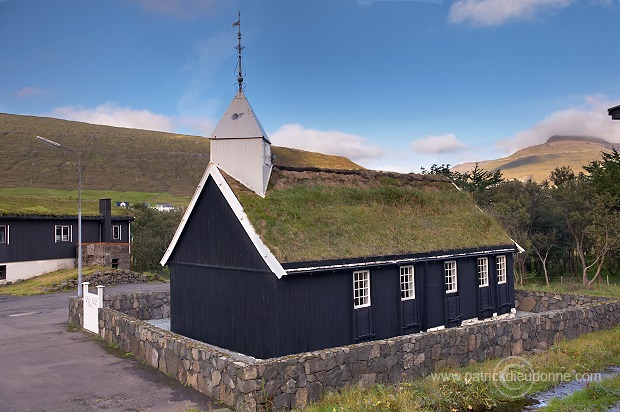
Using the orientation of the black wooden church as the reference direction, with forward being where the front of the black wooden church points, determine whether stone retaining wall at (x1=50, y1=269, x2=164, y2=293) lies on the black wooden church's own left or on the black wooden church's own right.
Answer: on the black wooden church's own right

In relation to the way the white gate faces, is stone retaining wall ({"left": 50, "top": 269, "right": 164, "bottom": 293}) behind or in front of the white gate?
behind

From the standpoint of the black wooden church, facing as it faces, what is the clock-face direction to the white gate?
The white gate is roughly at 2 o'clock from the black wooden church.

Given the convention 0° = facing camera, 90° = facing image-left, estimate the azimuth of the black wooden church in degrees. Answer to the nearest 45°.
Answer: approximately 45°

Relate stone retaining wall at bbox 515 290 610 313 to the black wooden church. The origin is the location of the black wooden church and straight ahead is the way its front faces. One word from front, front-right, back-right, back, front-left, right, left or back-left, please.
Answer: back

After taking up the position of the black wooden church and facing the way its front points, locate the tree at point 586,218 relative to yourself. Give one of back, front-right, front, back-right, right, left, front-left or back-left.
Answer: back

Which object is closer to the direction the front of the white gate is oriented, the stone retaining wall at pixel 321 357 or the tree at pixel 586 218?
the stone retaining wall

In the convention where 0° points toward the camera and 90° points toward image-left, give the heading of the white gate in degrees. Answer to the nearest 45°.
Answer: approximately 45°
